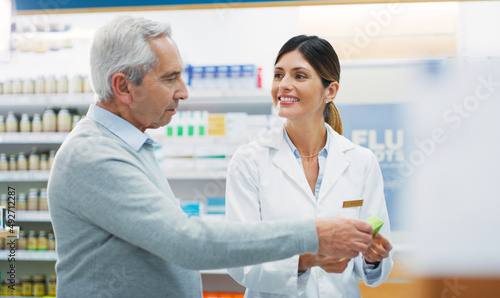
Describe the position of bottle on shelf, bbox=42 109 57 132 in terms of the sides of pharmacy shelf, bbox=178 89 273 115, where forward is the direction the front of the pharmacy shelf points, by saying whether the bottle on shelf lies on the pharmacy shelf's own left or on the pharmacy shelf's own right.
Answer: on the pharmacy shelf's own right

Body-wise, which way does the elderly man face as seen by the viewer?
to the viewer's right

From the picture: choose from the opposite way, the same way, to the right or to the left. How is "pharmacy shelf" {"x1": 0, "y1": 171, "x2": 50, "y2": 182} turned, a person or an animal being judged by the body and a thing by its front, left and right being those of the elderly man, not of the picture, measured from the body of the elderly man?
to the right

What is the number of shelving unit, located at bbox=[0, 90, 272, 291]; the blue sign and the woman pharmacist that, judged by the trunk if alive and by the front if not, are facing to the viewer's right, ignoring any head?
0

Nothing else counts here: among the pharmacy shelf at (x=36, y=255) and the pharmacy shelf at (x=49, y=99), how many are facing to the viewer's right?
0

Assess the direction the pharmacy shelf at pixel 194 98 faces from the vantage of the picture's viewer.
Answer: facing the viewer

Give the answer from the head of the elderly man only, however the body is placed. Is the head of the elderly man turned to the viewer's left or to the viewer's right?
to the viewer's right

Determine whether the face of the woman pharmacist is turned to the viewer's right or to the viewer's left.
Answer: to the viewer's left

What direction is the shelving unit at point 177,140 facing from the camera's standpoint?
toward the camera

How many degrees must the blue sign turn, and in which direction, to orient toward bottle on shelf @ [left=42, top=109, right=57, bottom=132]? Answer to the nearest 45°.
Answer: approximately 90° to its right

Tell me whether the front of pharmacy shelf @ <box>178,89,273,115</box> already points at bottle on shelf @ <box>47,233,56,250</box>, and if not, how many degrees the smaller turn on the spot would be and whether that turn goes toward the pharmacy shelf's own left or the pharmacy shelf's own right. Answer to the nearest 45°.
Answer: approximately 90° to the pharmacy shelf's own right

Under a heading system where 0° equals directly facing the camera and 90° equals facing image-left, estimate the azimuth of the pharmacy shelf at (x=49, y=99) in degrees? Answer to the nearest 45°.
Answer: approximately 0°
